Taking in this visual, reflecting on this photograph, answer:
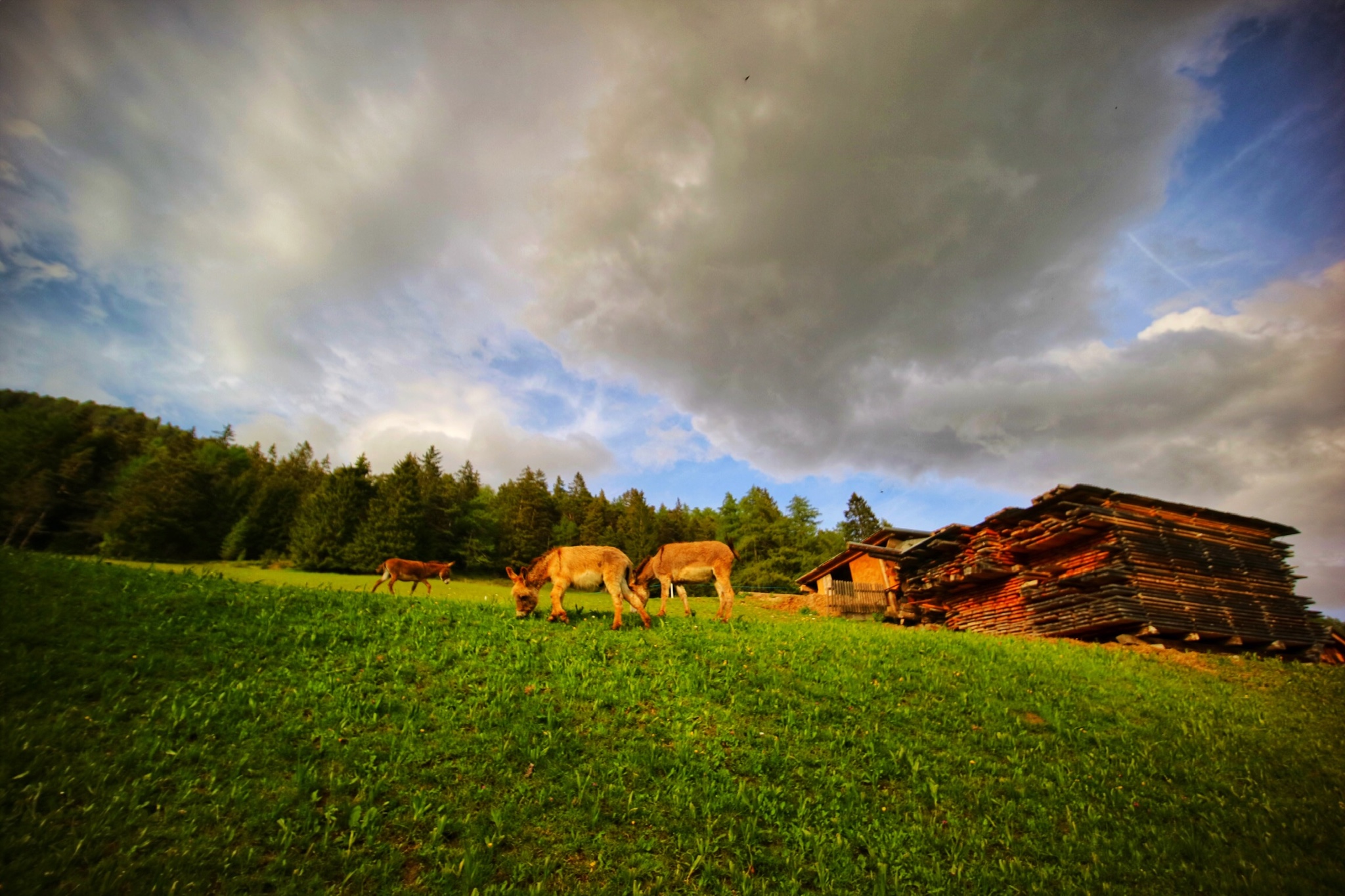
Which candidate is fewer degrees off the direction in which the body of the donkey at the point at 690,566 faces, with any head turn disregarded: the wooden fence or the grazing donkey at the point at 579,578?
the grazing donkey

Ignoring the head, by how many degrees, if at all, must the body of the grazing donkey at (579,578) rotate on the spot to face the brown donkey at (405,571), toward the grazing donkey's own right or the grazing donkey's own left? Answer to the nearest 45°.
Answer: approximately 45° to the grazing donkey's own right

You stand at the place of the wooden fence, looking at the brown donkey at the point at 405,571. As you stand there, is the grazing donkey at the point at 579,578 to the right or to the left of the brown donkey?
left

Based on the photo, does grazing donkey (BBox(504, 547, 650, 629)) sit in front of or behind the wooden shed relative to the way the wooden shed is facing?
in front

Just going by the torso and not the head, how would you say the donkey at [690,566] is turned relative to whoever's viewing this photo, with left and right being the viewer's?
facing to the left of the viewer

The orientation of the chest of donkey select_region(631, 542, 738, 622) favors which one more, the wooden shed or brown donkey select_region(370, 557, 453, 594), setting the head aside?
the brown donkey

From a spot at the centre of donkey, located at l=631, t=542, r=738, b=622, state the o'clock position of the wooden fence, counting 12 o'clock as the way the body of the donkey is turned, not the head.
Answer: The wooden fence is roughly at 4 o'clock from the donkey.

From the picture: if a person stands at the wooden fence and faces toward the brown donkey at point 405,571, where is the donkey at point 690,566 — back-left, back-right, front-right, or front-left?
front-left

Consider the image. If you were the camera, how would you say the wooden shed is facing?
facing the viewer

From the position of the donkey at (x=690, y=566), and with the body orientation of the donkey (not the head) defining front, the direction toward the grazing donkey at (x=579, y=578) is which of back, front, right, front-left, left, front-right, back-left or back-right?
front-left

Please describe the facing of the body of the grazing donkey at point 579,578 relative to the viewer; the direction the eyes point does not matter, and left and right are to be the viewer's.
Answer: facing to the left of the viewer

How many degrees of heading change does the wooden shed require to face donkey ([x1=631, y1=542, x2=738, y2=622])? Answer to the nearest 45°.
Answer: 0° — it already faces it

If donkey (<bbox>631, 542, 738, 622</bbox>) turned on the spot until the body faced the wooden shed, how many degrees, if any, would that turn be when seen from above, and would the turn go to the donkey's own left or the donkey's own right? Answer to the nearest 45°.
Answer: approximately 135° to the donkey's own right
